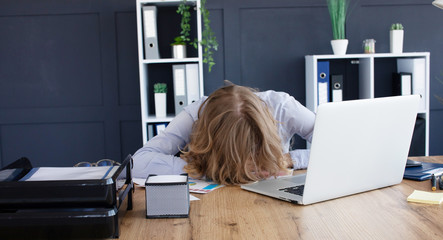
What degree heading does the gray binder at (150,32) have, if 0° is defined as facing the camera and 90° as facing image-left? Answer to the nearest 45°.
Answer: approximately 0°

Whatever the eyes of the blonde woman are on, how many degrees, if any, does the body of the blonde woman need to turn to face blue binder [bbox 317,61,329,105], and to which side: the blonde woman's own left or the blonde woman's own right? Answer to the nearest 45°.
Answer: approximately 180°

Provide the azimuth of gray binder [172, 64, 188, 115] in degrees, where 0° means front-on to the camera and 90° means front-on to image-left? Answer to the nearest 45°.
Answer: approximately 0°

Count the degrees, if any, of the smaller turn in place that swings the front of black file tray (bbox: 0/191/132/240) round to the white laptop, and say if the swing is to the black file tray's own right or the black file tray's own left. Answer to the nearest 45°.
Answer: approximately 90° to the black file tray's own left

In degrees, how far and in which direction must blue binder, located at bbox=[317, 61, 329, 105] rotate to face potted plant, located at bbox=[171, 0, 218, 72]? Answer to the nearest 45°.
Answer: approximately 90° to its right

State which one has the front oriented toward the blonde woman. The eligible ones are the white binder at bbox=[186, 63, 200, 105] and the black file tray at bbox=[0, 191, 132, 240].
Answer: the white binder

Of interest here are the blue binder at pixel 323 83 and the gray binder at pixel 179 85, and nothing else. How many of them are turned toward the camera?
2

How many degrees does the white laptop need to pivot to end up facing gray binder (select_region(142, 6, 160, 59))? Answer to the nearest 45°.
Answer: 0° — it already faces it
